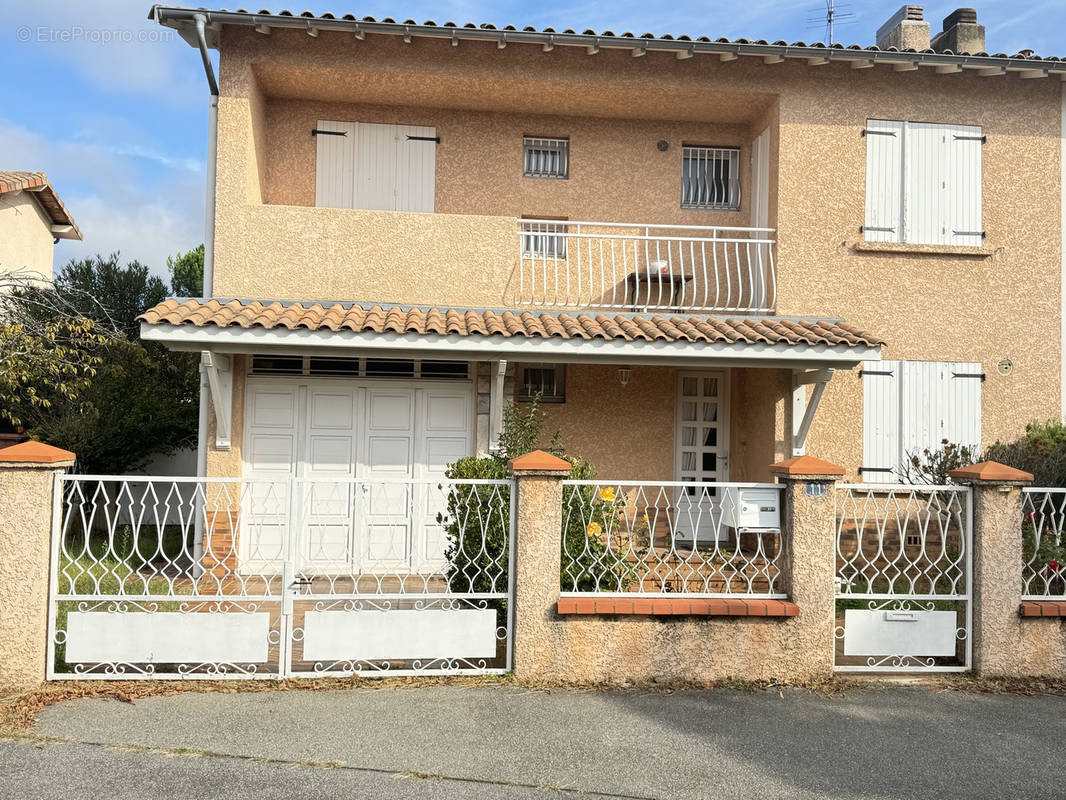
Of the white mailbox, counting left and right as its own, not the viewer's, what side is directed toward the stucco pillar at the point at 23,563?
right

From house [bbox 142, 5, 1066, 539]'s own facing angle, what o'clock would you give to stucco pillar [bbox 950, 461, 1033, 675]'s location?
The stucco pillar is roughly at 11 o'clock from the house.

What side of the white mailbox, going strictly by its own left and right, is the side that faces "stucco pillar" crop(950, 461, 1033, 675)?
left

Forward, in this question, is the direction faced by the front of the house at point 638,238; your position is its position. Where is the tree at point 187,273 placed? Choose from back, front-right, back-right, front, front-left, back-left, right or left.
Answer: back-right

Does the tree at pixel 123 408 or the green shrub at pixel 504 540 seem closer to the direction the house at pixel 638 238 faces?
the green shrub

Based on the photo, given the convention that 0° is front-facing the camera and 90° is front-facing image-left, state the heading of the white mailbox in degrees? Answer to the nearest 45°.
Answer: approximately 0°

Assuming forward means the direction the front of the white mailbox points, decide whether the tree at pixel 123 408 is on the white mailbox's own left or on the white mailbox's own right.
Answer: on the white mailbox's own right

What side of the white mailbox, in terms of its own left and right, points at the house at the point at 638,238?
back

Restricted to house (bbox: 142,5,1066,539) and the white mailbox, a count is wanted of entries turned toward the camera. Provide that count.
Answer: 2
